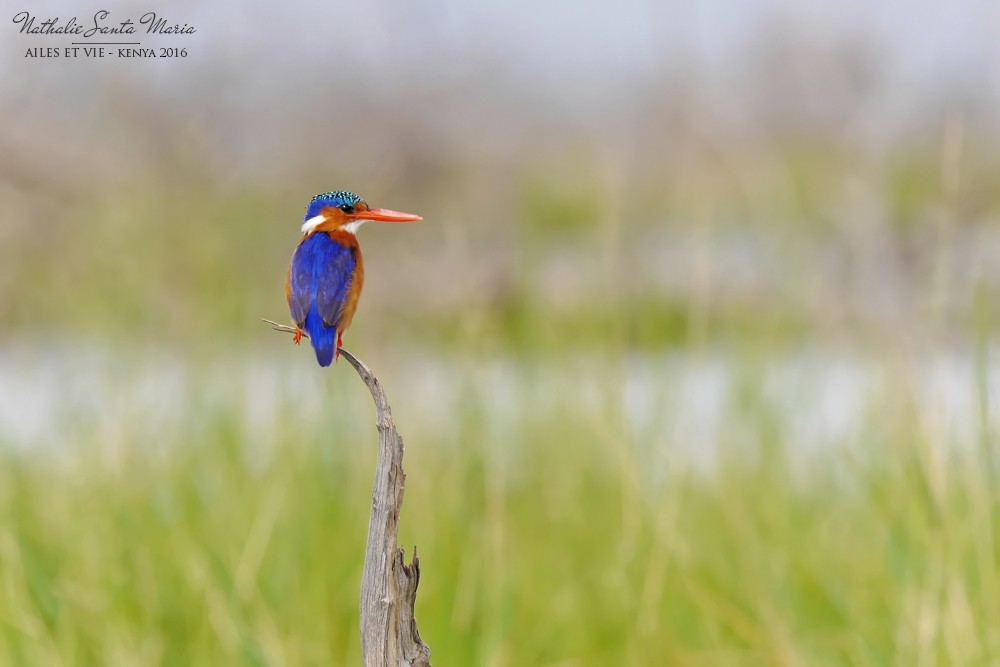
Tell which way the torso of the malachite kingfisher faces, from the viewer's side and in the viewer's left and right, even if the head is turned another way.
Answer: facing away from the viewer and to the right of the viewer
